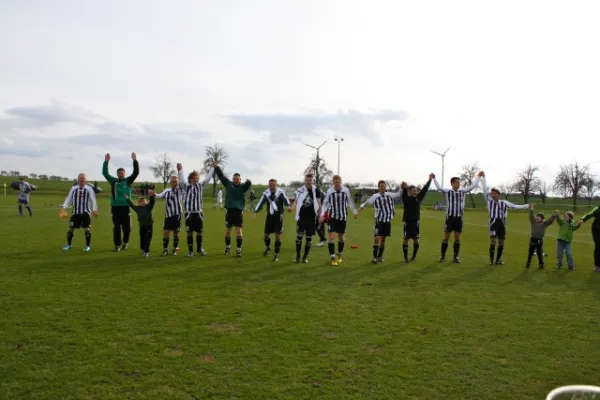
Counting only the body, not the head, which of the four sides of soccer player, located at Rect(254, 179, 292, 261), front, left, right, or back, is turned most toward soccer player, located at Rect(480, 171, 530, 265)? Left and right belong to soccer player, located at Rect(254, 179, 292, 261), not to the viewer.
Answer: left

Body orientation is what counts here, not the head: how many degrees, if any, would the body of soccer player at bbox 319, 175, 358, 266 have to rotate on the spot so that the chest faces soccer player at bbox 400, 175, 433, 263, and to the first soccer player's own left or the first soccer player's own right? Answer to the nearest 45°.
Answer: approximately 90° to the first soccer player's own left

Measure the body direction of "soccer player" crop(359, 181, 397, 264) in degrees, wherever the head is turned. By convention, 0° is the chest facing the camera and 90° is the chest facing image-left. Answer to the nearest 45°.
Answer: approximately 0°

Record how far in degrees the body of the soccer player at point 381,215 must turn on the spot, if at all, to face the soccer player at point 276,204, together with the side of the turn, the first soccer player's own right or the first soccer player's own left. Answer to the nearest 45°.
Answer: approximately 90° to the first soccer player's own right

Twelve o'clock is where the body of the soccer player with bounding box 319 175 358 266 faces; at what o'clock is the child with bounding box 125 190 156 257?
The child is roughly at 3 o'clock from the soccer player.

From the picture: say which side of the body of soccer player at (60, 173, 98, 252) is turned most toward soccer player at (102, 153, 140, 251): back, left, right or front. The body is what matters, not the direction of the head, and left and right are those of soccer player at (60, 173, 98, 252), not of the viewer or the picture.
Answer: left

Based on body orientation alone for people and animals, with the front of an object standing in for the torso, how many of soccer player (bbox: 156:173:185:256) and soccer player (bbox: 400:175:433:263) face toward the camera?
2

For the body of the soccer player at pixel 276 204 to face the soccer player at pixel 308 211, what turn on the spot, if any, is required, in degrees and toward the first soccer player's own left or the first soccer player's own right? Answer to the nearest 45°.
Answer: approximately 45° to the first soccer player's own left

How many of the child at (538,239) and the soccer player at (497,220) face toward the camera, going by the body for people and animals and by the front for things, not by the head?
2

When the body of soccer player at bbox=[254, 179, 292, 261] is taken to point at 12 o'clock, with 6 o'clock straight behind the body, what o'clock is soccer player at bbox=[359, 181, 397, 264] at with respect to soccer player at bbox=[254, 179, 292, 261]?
soccer player at bbox=[359, 181, 397, 264] is roughly at 9 o'clock from soccer player at bbox=[254, 179, 292, 261].
